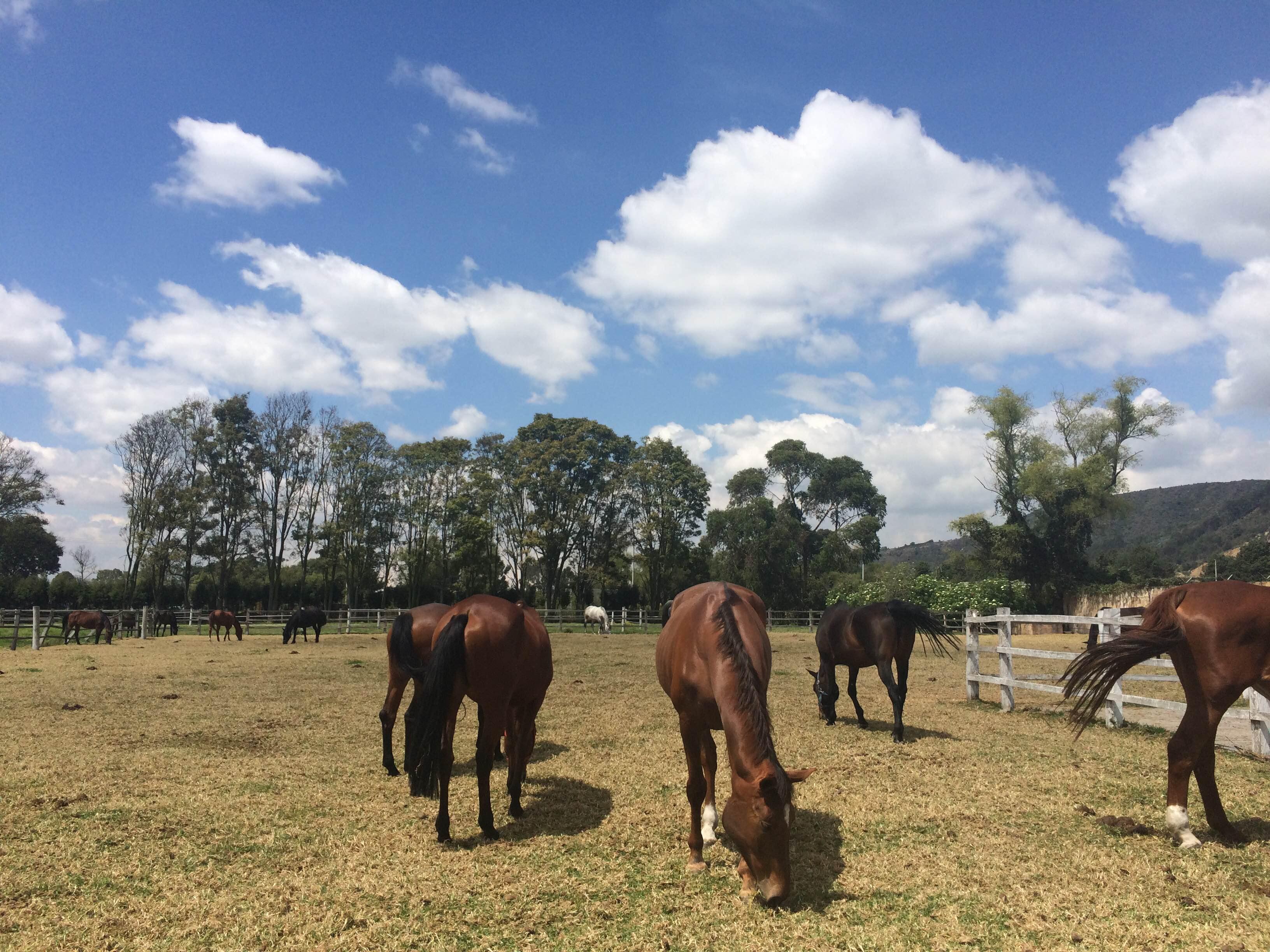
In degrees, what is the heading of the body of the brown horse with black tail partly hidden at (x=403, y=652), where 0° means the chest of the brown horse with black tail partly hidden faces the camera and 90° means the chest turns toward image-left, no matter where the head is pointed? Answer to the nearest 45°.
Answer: approximately 225°

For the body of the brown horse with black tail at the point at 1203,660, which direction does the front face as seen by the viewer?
to the viewer's right

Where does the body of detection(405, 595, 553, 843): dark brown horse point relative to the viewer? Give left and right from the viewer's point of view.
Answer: facing away from the viewer and to the right of the viewer

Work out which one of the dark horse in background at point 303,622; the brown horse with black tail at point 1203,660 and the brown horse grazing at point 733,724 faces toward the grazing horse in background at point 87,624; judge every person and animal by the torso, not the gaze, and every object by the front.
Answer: the dark horse in background

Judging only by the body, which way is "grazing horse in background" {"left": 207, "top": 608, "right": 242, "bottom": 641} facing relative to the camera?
to the viewer's right

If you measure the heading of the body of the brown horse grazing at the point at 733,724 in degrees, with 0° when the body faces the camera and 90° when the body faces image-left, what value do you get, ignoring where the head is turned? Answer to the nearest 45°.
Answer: approximately 0°

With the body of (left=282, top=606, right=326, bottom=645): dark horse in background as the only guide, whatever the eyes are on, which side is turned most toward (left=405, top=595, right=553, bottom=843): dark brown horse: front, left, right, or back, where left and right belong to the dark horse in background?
left

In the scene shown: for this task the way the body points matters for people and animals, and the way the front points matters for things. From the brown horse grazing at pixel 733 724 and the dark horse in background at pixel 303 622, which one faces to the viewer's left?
the dark horse in background

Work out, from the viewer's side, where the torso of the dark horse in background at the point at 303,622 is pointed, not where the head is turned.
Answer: to the viewer's left

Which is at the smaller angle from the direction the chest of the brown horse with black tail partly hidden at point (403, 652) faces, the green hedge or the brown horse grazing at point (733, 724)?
the green hedge

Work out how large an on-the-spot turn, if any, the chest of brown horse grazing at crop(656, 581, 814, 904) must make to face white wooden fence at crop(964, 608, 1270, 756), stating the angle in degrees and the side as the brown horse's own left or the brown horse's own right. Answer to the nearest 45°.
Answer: approximately 135° to the brown horse's own left

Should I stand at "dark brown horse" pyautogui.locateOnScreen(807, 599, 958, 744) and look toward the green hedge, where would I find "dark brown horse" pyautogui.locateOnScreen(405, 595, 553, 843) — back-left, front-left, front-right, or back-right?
back-left

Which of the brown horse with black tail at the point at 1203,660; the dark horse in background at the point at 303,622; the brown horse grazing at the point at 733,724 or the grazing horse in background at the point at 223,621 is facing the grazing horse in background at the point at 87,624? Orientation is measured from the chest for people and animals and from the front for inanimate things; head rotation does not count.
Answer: the dark horse in background

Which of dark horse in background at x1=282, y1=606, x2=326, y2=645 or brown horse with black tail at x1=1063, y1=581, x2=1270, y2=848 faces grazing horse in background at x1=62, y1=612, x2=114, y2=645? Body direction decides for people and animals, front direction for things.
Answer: the dark horse in background
